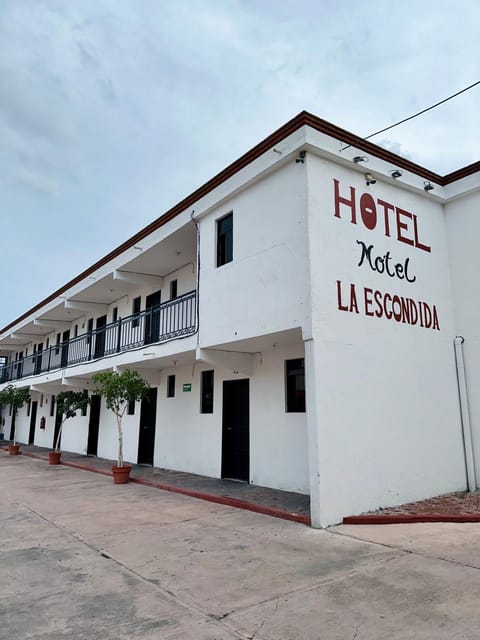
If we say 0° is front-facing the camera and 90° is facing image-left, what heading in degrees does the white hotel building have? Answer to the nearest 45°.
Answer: approximately 45°
